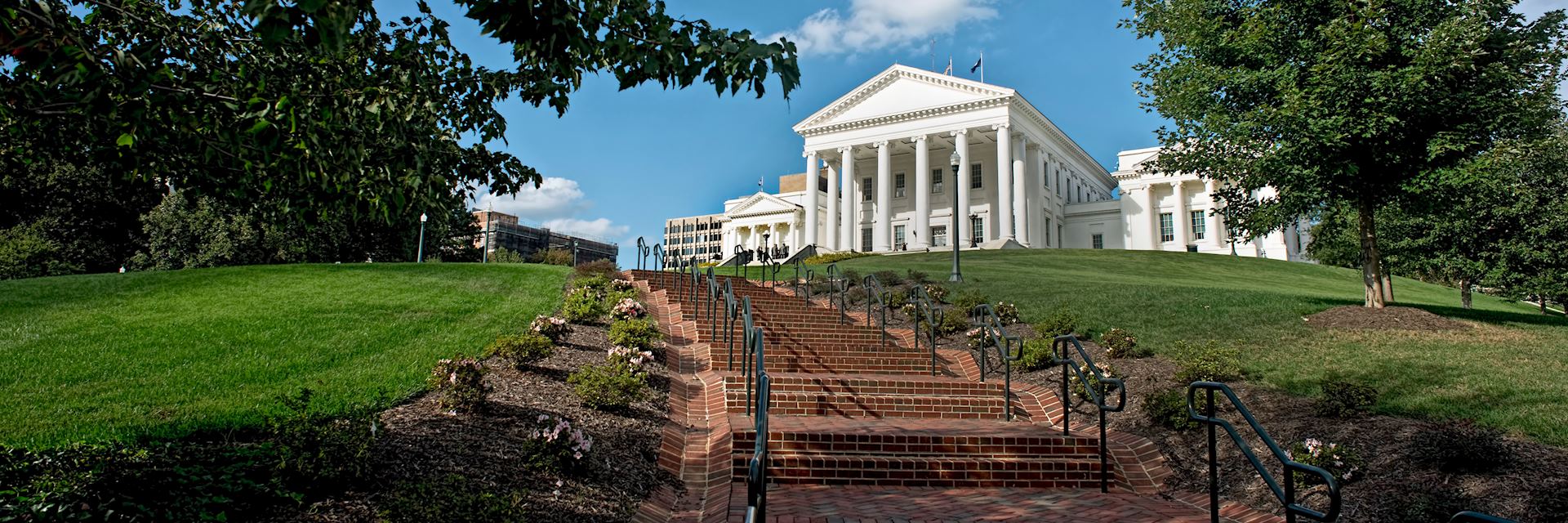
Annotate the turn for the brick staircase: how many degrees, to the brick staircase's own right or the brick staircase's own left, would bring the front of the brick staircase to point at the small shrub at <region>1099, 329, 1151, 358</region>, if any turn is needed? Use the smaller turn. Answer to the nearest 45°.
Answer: approximately 135° to the brick staircase's own left

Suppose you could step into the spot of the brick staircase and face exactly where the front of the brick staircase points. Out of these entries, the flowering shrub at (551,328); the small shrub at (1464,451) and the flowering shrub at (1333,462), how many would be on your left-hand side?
2

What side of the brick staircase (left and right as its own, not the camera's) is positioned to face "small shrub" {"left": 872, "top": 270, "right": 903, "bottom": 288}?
back

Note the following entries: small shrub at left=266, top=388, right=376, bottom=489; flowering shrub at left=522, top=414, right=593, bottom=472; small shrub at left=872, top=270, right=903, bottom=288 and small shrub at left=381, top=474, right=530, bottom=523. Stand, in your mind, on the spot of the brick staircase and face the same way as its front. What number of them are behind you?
1

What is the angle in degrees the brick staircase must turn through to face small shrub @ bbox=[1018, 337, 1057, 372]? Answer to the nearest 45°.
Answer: approximately 135° to its left

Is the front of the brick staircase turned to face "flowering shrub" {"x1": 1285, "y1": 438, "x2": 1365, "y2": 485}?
no

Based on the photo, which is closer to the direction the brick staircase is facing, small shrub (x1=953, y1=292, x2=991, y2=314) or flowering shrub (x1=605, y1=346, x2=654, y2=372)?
the flowering shrub

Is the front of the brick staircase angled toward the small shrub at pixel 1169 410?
no

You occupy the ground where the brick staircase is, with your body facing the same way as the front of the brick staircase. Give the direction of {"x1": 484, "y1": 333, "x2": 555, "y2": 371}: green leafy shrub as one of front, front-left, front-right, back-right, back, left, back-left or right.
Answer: right

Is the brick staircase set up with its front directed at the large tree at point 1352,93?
no

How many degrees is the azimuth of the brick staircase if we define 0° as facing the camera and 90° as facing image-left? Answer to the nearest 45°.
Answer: approximately 0°

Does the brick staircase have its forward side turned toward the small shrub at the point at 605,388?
no

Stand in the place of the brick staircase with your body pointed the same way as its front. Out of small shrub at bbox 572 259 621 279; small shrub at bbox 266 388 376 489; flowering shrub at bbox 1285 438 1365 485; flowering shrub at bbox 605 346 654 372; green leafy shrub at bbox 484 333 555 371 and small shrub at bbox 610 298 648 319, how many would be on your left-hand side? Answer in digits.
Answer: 1

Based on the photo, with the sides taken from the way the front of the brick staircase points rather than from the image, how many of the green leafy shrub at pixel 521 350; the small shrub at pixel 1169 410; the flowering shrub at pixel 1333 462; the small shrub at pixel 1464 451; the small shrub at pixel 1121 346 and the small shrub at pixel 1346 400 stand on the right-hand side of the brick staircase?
1
